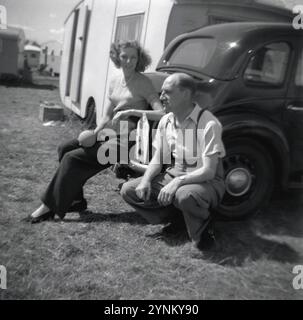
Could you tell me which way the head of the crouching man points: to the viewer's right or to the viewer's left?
to the viewer's left

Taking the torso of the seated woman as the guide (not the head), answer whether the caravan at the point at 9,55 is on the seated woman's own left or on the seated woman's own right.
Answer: on the seated woman's own right

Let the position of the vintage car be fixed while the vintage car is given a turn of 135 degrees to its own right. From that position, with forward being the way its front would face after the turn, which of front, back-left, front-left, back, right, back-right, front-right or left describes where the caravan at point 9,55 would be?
back-right

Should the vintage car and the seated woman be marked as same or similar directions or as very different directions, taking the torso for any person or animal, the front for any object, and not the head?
very different directions

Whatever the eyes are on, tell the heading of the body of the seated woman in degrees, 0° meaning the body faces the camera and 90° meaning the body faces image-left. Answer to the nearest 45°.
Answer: approximately 45°

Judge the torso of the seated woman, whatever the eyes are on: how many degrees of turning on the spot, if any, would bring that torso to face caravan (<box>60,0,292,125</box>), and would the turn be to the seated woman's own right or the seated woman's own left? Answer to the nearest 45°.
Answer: approximately 135° to the seated woman's own right

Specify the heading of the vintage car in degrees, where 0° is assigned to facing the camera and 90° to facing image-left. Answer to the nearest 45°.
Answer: approximately 225°

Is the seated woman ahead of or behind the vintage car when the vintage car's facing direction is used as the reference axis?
behind

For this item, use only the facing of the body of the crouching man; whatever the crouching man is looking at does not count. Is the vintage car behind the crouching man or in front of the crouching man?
behind

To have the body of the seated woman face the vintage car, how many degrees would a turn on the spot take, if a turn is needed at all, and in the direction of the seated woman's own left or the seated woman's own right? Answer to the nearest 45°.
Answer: approximately 135° to the seated woman's own left

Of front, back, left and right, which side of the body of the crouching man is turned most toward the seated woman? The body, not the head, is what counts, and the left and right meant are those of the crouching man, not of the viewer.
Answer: right
